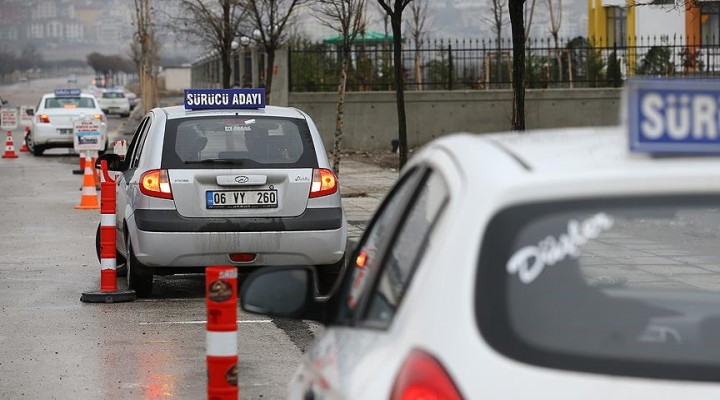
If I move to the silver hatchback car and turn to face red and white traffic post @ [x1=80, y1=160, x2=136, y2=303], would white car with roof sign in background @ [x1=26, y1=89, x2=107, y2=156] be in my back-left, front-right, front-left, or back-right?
back-right

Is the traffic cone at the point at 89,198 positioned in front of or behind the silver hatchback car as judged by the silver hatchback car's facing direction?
in front

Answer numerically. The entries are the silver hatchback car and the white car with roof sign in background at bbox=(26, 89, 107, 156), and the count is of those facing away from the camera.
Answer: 2

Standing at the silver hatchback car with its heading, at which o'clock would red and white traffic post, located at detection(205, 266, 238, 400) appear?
The red and white traffic post is roughly at 6 o'clock from the silver hatchback car.

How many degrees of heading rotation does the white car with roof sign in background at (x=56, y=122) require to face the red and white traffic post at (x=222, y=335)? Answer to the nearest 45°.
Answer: approximately 180°

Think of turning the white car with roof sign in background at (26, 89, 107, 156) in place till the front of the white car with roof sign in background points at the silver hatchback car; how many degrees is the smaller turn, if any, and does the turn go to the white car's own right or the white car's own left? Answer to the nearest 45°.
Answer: approximately 180°

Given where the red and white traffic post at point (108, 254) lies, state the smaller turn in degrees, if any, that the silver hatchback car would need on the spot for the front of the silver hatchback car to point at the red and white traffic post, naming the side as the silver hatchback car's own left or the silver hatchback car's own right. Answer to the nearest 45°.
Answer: approximately 90° to the silver hatchback car's own left

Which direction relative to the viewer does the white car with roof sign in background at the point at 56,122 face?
away from the camera

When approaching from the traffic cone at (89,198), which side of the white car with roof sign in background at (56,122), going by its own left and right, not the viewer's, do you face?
back

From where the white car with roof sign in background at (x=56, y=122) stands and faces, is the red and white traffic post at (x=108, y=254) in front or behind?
behind

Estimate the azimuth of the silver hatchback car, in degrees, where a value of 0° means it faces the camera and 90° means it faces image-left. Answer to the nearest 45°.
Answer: approximately 180°

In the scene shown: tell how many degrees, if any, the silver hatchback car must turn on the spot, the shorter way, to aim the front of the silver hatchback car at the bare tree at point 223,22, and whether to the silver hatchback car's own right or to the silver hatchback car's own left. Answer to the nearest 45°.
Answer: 0° — it already faces it
